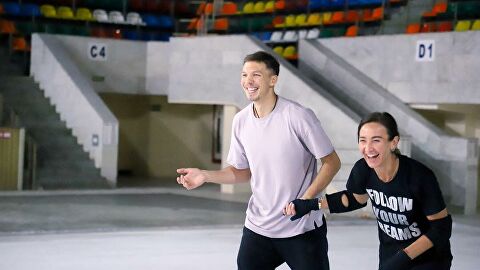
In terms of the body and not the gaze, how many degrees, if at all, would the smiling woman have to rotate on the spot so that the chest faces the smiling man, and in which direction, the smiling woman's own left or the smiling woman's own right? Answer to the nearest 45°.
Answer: approximately 90° to the smiling woman's own right

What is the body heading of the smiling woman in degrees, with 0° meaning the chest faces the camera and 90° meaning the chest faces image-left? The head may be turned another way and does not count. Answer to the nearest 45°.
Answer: approximately 45°

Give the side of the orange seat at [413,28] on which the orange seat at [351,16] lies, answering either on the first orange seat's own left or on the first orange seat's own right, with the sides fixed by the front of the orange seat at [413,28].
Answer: on the first orange seat's own right

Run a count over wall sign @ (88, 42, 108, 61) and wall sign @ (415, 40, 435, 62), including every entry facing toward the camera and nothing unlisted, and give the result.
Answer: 2

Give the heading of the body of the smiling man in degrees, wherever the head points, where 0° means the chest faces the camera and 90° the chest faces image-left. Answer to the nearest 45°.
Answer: approximately 45°

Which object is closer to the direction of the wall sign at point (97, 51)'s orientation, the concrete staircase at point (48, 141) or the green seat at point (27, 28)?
the concrete staircase

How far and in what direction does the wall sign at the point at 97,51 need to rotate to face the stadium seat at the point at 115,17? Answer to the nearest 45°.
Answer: approximately 180°

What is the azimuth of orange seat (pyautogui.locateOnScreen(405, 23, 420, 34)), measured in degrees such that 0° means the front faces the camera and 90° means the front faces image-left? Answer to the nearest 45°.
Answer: approximately 45°

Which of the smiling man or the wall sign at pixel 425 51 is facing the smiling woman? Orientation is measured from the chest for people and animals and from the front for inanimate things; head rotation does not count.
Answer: the wall sign

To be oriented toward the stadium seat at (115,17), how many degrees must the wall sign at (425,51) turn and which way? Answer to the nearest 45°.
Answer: approximately 135° to its right

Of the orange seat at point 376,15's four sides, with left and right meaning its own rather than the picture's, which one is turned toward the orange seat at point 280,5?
right

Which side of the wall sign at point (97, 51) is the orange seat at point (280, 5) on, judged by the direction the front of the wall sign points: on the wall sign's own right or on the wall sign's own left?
on the wall sign's own left
